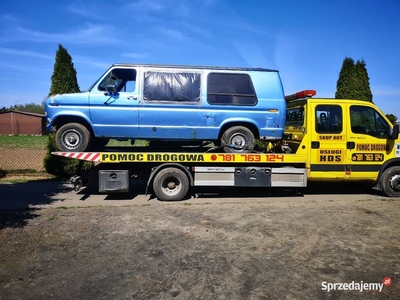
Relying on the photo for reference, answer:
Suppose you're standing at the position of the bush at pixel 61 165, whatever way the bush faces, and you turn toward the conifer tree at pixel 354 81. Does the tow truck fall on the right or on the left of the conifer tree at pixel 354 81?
right

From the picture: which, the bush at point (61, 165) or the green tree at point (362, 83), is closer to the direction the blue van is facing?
the bush

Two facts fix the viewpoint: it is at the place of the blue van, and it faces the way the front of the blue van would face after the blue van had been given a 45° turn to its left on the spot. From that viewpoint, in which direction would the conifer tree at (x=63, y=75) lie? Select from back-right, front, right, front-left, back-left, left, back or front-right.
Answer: right

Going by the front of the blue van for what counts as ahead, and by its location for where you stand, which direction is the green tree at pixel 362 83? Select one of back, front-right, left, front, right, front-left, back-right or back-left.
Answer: back-right

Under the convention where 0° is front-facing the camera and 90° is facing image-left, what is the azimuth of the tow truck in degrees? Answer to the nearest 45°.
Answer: approximately 270°

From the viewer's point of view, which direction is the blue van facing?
to the viewer's left
